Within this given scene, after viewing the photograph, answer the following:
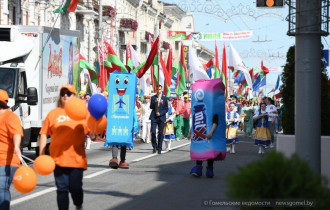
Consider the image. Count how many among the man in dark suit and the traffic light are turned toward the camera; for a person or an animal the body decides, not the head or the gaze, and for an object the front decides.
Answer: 2

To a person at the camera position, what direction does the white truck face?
facing the viewer and to the left of the viewer

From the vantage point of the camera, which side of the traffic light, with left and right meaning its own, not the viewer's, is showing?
front

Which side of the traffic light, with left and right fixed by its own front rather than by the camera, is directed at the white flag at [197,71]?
back

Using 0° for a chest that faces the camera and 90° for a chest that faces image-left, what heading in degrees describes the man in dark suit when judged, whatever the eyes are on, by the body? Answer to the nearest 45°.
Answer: approximately 0°

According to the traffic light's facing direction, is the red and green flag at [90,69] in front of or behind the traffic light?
behind

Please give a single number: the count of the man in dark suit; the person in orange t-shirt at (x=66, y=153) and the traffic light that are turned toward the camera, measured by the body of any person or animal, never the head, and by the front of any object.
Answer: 3

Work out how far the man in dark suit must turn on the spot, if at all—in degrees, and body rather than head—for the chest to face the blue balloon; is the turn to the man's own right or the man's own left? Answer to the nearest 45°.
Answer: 0° — they already face it

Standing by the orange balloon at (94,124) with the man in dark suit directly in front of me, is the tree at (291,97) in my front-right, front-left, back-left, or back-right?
front-right

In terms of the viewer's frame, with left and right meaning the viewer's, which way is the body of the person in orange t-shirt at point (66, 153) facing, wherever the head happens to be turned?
facing the viewer

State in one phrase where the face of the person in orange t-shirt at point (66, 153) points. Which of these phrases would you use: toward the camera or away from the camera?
toward the camera

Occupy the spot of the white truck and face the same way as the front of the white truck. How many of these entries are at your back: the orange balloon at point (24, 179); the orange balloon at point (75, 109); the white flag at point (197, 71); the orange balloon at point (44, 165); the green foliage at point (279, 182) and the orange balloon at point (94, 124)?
1
